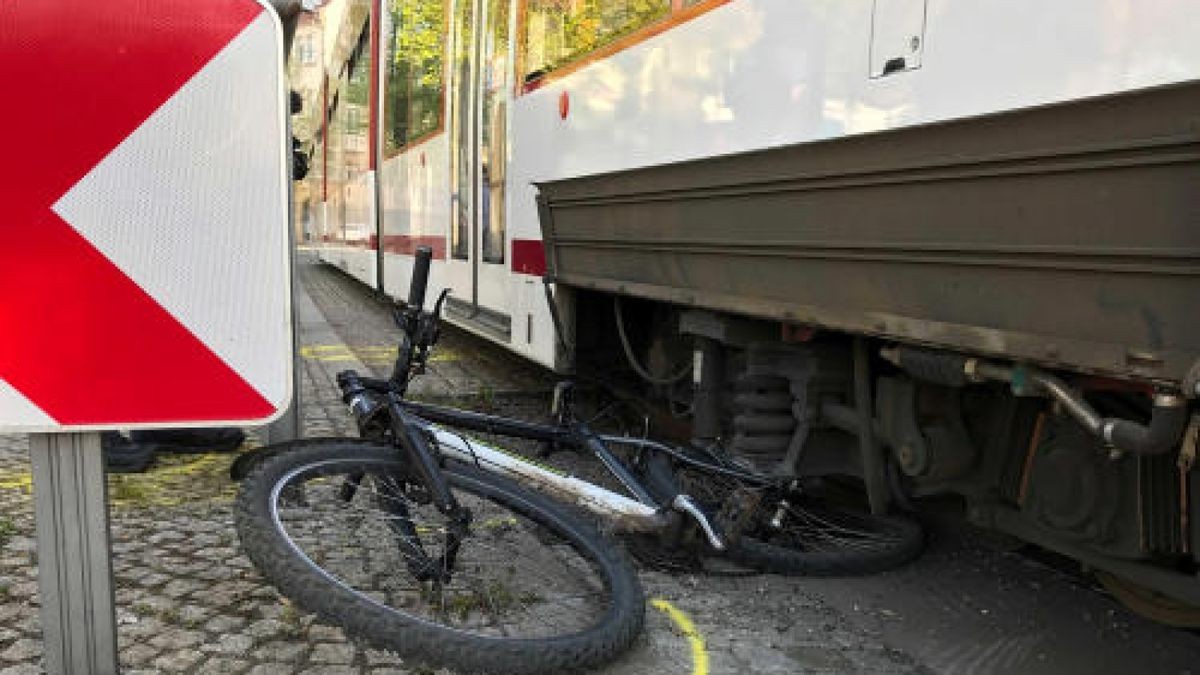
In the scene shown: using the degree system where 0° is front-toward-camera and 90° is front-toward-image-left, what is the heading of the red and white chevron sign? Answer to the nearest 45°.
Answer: approximately 0°

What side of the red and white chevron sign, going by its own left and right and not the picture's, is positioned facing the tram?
left
